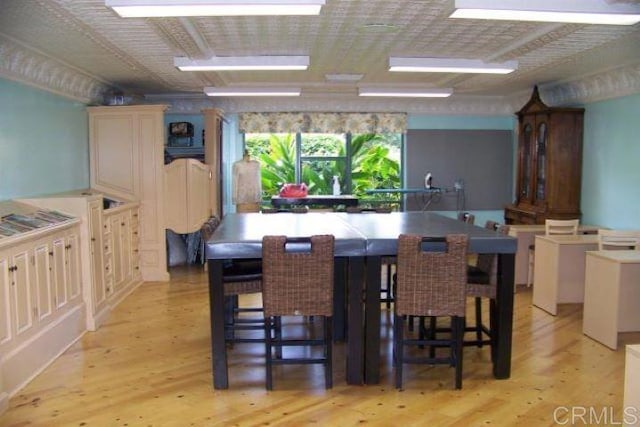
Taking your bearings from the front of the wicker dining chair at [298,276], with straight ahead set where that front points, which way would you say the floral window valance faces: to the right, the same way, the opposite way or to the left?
the opposite way

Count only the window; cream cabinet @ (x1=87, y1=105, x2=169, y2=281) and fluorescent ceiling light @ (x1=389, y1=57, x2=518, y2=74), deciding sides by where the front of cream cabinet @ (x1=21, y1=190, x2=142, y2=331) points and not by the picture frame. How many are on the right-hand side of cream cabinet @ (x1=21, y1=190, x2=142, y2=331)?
0

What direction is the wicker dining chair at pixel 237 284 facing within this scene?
to the viewer's right

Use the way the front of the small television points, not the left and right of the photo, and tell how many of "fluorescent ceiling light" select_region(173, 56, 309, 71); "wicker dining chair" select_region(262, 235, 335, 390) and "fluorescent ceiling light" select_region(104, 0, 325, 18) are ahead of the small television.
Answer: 3

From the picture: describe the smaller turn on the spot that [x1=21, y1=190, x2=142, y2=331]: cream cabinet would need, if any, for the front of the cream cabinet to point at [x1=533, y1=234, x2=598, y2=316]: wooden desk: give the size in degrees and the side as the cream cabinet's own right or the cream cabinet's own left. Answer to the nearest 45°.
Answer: approximately 45° to the cream cabinet's own left

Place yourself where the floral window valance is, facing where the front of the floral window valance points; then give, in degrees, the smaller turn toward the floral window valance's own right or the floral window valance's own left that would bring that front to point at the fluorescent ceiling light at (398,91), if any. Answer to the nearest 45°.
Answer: approximately 45° to the floral window valance's own left

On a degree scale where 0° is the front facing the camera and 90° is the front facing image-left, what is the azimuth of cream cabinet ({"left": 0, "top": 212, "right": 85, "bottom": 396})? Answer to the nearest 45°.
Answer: approximately 315°

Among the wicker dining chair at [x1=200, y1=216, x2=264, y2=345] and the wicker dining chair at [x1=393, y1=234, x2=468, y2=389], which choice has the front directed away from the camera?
the wicker dining chair at [x1=393, y1=234, x2=468, y2=389]

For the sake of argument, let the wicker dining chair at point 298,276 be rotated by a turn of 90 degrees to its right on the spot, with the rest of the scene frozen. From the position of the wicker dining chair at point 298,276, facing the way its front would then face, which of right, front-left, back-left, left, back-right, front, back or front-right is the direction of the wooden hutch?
front-left

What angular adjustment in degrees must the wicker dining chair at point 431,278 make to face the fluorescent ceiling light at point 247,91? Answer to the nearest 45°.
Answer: approximately 45° to its left

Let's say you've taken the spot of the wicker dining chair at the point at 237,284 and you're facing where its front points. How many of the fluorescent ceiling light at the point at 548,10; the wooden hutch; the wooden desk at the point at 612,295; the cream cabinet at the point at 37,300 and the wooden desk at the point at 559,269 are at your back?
1

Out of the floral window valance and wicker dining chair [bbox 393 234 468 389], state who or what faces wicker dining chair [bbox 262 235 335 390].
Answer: the floral window valance

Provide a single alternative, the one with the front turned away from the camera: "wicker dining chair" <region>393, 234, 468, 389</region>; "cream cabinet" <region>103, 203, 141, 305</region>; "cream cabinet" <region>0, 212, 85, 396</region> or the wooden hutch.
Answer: the wicker dining chair

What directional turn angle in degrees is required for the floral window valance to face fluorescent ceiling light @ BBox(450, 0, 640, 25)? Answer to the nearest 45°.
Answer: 0° — it already faces it

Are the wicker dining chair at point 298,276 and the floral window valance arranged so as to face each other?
yes

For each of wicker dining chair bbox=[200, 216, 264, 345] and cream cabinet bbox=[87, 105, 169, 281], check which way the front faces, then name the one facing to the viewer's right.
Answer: the wicker dining chair

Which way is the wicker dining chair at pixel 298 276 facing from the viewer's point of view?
away from the camera

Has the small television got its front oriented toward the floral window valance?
no

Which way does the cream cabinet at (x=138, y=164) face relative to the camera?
toward the camera

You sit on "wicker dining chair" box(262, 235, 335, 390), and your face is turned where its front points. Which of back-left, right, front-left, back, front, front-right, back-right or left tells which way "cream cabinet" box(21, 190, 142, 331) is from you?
front-left

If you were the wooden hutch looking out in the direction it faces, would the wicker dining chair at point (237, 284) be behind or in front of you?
in front
